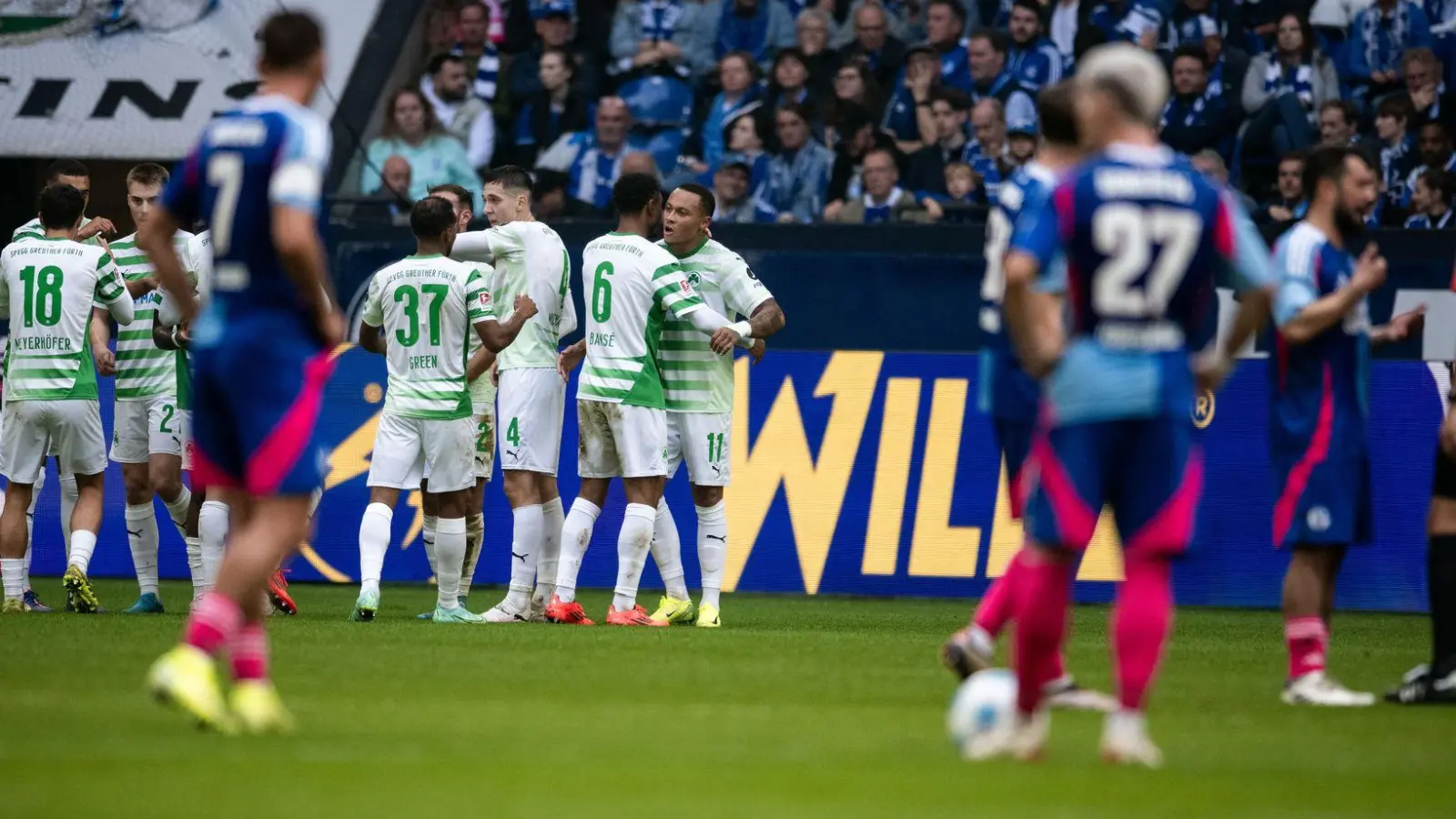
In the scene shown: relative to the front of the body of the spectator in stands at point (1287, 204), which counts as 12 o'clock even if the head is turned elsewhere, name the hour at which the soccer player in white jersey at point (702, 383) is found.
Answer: The soccer player in white jersey is roughly at 1 o'clock from the spectator in stands.

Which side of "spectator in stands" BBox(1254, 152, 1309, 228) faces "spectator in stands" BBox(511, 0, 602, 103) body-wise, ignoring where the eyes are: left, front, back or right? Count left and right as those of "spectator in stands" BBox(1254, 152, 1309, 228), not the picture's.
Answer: right

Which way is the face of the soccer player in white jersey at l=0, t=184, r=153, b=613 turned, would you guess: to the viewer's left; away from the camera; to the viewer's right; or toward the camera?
away from the camera

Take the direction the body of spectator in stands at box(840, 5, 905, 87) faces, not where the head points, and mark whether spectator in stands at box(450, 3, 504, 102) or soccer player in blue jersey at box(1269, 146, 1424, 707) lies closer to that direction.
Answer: the soccer player in blue jersey

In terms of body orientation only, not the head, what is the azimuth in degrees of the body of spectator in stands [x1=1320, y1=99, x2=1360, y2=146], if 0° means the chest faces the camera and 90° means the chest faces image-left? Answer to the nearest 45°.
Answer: approximately 45°

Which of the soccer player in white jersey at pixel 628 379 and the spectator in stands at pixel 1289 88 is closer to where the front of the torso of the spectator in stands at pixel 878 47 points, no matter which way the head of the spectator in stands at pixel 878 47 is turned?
the soccer player in white jersey

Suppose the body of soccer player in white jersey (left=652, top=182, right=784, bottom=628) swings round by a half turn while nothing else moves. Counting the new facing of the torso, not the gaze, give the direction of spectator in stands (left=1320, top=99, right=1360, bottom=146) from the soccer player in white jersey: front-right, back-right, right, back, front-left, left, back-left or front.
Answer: front

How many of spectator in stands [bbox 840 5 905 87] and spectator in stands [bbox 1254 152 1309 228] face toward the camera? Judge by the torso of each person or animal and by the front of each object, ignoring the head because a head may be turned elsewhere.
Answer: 2

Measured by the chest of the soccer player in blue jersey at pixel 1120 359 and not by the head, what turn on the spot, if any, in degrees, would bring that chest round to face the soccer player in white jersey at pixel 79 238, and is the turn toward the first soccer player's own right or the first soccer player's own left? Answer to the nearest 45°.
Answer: approximately 45° to the first soccer player's own left

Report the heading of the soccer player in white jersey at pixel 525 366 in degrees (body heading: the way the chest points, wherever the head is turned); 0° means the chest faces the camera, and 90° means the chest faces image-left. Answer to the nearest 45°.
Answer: approximately 90°

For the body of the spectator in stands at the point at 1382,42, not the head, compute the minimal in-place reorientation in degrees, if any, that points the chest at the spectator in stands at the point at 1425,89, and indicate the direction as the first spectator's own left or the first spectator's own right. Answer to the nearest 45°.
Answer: approximately 45° to the first spectator's own left
